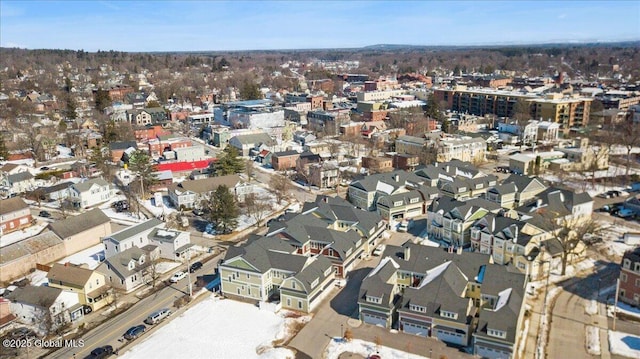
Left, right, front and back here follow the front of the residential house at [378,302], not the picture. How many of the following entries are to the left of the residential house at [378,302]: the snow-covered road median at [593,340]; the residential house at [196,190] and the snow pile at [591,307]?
2

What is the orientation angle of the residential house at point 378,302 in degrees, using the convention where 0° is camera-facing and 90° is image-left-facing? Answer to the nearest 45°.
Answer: approximately 0°

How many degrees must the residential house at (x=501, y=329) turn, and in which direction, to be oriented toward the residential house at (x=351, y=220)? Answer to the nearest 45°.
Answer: approximately 135° to its right

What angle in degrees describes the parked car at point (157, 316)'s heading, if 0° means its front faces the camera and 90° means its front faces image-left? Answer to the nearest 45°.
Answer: approximately 225°

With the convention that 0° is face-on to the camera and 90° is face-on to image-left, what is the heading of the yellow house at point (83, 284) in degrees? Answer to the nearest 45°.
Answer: approximately 315°

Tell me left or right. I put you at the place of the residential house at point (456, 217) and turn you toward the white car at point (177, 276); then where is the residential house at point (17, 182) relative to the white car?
right

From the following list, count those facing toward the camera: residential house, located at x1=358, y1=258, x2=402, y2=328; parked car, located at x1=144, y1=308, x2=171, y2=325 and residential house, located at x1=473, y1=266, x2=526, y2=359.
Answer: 2

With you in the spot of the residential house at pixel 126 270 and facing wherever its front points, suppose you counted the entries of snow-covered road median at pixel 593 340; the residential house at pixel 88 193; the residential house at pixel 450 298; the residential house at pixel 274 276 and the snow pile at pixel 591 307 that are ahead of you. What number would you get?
4

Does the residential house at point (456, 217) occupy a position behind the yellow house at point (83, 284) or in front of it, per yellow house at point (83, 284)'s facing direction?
in front

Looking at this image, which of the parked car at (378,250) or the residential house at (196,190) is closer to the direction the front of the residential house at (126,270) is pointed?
the parked car

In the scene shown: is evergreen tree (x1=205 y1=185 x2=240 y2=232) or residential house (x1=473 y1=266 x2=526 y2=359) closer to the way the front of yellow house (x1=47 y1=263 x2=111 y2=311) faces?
the residential house

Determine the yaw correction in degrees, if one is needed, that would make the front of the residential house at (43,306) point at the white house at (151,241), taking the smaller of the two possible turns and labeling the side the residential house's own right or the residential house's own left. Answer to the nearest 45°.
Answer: approximately 90° to the residential house's own left

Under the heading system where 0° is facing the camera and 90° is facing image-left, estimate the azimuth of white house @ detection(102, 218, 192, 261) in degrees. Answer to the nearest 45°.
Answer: approximately 315°

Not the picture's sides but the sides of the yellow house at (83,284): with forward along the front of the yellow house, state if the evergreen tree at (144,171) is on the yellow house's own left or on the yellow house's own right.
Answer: on the yellow house's own left
